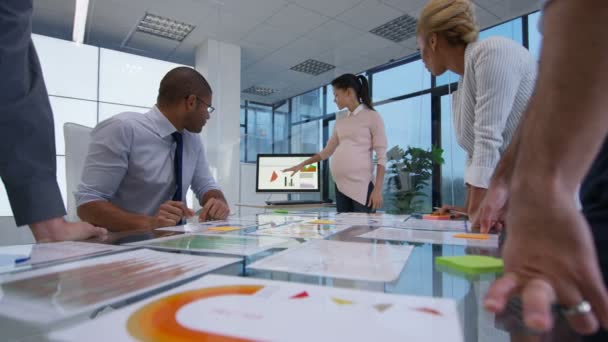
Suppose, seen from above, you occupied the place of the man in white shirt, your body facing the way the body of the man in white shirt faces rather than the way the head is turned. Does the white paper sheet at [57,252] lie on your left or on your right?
on your right

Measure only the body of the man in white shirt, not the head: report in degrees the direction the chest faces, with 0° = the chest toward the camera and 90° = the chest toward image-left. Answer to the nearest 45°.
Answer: approximately 315°

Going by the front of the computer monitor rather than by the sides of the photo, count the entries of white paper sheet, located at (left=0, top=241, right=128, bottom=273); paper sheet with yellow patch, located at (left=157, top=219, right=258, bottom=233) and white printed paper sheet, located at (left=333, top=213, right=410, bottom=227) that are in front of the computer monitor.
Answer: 3

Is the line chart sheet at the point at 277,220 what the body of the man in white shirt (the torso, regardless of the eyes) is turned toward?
yes

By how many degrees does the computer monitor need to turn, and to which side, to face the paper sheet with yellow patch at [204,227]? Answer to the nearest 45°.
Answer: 0° — it already faces it

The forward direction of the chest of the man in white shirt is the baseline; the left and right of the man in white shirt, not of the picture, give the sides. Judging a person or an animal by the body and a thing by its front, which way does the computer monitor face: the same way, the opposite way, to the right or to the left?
to the right

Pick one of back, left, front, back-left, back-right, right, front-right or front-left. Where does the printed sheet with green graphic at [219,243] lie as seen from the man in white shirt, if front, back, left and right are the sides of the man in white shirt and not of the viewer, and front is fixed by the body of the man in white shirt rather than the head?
front-right

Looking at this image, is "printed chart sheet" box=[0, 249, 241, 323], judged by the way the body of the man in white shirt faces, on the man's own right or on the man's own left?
on the man's own right
